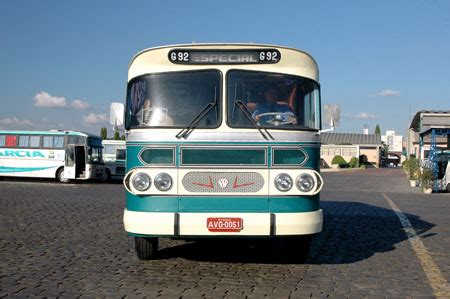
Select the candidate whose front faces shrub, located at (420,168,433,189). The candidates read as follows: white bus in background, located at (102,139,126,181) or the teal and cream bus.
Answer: the white bus in background

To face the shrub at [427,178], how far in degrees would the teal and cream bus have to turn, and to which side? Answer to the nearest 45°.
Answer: approximately 135° to its left

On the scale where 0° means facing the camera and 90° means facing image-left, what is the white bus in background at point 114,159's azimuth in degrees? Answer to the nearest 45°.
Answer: approximately 315°

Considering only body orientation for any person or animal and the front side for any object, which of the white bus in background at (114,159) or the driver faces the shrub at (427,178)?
the white bus in background

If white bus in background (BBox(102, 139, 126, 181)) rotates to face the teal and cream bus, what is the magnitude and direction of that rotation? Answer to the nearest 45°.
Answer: approximately 45° to its right
